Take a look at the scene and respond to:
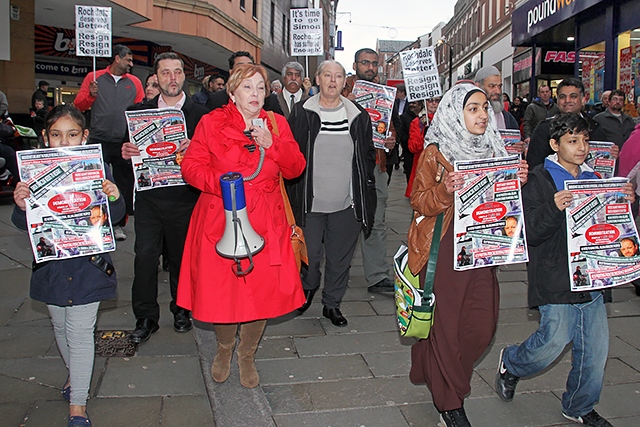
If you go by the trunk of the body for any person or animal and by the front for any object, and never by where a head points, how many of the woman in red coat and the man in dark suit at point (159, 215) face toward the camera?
2

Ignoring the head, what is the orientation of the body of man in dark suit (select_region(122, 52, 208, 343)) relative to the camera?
toward the camera

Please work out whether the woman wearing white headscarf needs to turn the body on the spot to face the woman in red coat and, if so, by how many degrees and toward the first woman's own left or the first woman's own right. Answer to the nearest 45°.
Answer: approximately 135° to the first woman's own right

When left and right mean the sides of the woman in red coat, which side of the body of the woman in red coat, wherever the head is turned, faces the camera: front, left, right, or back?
front

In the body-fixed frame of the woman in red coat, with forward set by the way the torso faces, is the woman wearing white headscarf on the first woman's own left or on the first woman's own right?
on the first woman's own left

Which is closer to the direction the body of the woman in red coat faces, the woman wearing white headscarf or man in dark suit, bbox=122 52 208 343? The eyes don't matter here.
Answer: the woman wearing white headscarf
